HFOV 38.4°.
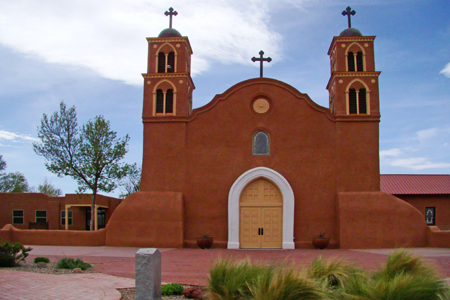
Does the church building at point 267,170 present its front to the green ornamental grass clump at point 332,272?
yes

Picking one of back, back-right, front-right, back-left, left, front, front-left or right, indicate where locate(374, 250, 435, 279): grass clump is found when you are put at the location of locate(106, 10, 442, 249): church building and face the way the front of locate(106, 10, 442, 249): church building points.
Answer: front

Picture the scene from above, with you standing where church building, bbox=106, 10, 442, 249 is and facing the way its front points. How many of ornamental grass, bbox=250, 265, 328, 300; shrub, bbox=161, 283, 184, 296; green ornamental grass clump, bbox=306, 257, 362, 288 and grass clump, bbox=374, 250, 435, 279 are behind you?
0

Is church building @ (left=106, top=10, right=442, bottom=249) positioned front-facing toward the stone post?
yes

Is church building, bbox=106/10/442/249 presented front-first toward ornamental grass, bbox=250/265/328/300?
yes

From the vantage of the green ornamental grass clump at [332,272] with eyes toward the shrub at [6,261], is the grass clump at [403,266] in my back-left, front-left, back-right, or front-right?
back-right

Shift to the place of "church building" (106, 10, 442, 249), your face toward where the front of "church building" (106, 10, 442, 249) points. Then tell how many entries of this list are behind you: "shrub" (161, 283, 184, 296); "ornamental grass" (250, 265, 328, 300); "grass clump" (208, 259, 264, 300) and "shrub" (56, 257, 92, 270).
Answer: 0

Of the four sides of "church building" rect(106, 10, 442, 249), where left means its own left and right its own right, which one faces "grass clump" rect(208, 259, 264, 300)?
front

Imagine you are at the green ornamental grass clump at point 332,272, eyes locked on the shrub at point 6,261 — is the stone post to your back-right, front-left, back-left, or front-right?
front-left

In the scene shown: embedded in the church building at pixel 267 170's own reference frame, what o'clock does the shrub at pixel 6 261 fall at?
The shrub is roughly at 1 o'clock from the church building.

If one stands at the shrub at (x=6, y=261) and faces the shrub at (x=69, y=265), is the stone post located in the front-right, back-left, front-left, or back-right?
front-right

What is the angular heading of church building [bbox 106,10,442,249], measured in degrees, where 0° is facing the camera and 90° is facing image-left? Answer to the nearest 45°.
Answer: approximately 0°

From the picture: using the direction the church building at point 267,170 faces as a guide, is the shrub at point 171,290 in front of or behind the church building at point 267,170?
in front
